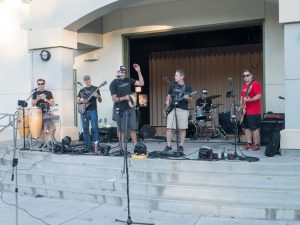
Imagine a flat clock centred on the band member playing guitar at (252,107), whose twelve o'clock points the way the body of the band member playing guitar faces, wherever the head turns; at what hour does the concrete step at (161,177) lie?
The concrete step is roughly at 12 o'clock from the band member playing guitar.

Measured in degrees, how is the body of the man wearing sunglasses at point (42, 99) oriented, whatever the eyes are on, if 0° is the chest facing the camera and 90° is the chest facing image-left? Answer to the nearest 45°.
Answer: approximately 0°

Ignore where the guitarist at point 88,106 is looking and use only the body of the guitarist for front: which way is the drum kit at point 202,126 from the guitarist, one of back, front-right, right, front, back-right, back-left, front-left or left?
back-left

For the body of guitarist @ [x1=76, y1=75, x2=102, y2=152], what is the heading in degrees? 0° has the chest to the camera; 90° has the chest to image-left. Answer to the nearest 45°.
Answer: approximately 0°

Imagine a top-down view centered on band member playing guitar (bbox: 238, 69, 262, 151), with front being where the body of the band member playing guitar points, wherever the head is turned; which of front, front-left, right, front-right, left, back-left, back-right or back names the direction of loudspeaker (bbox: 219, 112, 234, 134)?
back-right

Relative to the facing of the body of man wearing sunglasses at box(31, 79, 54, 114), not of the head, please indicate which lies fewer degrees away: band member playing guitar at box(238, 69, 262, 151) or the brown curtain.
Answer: the band member playing guitar

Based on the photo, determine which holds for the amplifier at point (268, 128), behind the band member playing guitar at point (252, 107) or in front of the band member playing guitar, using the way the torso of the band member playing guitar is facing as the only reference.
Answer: behind

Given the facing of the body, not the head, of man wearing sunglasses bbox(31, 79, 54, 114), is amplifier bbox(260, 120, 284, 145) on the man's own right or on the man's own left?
on the man's own left

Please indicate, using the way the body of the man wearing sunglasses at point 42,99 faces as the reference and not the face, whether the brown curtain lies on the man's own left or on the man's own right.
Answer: on the man's own left

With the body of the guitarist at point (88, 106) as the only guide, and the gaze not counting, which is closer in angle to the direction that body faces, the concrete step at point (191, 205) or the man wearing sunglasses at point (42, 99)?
the concrete step

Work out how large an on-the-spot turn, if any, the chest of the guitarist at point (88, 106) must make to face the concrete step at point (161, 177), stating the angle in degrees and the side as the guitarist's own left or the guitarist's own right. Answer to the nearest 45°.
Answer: approximately 45° to the guitarist's own left

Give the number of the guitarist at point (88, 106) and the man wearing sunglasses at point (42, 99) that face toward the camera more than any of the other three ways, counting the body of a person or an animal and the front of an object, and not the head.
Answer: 2
